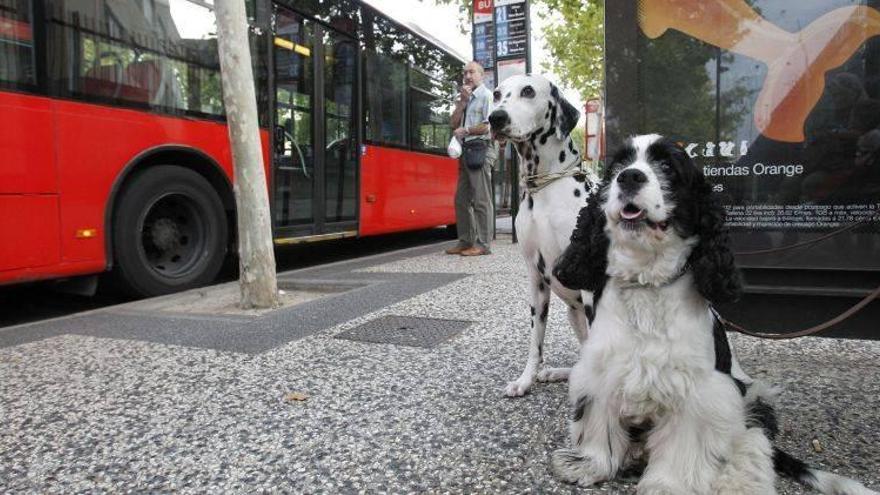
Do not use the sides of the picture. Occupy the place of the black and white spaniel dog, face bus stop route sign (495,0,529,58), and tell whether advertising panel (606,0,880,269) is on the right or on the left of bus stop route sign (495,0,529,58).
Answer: right

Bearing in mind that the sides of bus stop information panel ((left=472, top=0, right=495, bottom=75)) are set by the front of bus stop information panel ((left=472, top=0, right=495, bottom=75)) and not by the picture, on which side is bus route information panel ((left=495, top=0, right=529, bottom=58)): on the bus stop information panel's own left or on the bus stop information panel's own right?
on the bus stop information panel's own left

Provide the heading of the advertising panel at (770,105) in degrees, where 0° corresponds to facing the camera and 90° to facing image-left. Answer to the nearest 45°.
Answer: approximately 0°

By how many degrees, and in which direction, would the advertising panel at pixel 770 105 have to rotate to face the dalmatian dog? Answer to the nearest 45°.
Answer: approximately 90° to its right

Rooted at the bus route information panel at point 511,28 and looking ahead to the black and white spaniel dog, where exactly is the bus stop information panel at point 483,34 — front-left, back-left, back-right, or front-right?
back-right

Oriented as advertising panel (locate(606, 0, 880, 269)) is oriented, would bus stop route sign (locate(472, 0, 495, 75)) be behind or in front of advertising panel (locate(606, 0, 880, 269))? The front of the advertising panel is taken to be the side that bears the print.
behind

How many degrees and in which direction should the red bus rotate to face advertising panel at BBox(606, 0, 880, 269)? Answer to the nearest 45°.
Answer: approximately 90° to its right

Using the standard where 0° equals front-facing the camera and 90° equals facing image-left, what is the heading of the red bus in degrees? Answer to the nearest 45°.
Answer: approximately 225°

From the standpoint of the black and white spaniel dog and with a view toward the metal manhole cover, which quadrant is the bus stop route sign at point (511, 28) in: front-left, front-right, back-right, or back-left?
front-right

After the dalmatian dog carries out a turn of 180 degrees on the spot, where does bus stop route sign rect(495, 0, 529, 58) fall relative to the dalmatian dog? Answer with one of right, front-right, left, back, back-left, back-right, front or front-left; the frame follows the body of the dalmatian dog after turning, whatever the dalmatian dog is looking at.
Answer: front-left

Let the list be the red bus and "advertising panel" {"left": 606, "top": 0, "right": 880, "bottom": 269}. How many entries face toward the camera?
1

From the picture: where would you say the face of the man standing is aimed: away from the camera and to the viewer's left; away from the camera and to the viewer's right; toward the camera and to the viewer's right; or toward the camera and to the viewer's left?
toward the camera and to the viewer's left

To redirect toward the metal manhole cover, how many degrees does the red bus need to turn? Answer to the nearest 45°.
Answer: approximately 90° to its right

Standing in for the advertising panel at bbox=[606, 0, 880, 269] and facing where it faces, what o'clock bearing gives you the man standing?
The man standing is roughly at 5 o'clock from the advertising panel.

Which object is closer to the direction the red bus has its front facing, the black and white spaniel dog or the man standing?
the man standing
